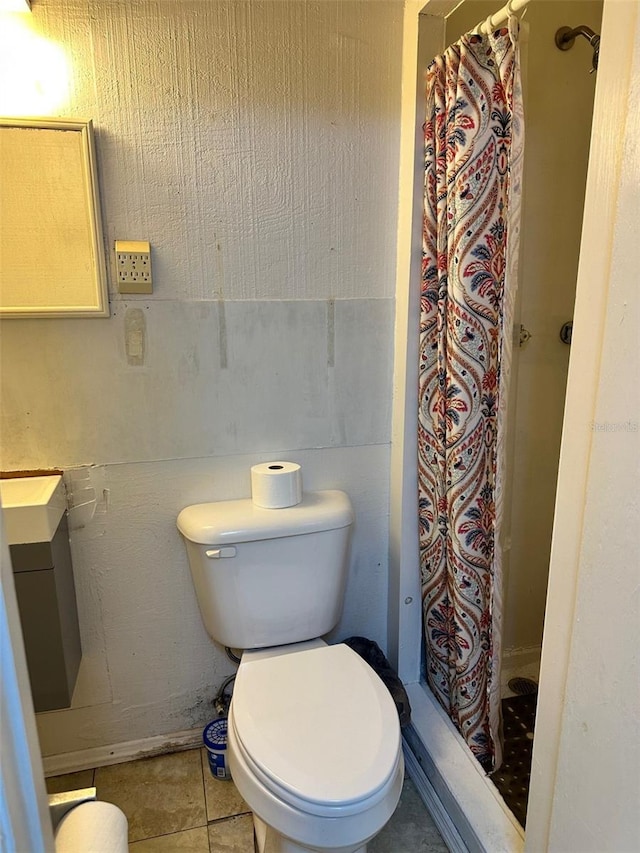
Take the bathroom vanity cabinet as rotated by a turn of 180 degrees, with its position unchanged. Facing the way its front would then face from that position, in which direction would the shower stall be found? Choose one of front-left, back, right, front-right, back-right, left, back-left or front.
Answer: right

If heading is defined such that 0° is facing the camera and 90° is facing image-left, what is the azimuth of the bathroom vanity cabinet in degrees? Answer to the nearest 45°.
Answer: approximately 0°

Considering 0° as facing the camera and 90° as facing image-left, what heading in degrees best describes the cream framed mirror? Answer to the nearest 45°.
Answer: approximately 0°

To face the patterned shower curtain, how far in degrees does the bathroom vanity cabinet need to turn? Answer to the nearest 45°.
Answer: approximately 90° to its left

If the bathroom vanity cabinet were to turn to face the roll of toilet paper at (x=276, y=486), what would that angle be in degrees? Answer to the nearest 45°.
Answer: approximately 90° to its left

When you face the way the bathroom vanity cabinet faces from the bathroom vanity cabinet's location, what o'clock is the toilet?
The toilet is roughly at 10 o'clock from the bathroom vanity cabinet.

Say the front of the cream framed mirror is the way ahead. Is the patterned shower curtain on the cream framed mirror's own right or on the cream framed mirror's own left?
on the cream framed mirror's own left

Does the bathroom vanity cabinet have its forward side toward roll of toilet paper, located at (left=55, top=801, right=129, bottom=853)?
yes

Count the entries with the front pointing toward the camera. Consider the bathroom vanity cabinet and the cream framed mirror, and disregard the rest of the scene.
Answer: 2
